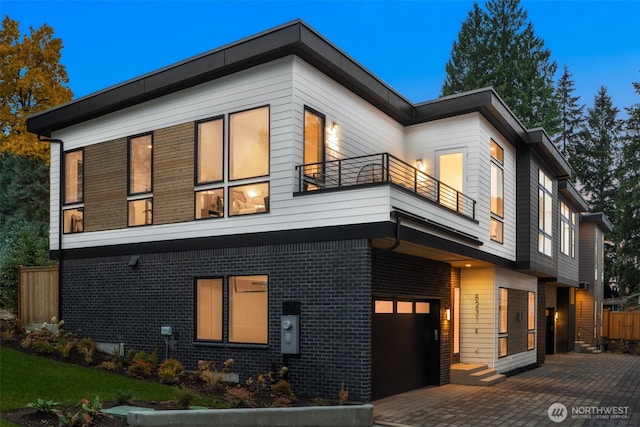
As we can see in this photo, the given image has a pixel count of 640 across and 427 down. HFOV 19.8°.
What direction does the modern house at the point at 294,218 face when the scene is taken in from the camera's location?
facing the viewer and to the right of the viewer

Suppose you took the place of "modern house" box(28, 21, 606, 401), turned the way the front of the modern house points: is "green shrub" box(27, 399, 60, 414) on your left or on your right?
on your right

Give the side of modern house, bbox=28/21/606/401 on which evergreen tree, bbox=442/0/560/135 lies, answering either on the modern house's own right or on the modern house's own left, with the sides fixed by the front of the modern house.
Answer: on the modern house's own left

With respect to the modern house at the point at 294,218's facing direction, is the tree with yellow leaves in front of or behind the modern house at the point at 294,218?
behind

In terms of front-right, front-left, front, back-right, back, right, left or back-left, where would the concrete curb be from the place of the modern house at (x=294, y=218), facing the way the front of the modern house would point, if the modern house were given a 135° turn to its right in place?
left

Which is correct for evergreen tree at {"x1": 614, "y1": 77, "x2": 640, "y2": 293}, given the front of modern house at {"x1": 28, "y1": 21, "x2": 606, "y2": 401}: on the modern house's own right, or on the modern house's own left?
on the modern house's own left

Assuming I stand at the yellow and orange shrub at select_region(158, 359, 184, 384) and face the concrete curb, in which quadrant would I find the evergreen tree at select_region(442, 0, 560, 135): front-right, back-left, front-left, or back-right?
back-left
